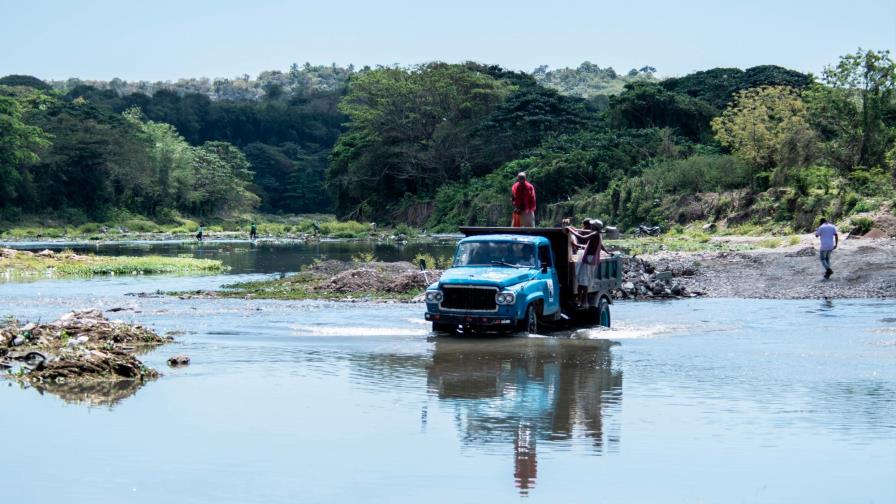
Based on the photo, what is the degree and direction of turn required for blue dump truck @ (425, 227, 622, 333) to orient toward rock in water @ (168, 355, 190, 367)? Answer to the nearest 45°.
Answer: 0° — it already faces it

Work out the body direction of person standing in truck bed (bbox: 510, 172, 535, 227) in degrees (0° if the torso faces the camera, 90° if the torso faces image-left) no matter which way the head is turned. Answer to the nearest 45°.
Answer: approximately 45°

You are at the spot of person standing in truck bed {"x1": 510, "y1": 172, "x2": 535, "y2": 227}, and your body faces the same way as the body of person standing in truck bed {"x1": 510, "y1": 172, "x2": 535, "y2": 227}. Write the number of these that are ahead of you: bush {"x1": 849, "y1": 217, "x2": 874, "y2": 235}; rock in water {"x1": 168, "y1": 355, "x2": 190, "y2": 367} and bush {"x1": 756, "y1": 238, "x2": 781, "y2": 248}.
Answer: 1

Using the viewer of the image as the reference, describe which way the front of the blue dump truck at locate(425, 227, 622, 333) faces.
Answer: facing the viewer and to the left of the viewer

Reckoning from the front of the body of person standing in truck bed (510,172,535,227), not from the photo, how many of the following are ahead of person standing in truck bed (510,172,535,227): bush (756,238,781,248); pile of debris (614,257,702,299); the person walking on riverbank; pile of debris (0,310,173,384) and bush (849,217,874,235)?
1

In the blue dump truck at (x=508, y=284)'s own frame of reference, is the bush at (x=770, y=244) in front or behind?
behind

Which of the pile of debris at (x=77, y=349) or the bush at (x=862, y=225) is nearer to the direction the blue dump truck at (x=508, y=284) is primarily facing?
the pile of debris

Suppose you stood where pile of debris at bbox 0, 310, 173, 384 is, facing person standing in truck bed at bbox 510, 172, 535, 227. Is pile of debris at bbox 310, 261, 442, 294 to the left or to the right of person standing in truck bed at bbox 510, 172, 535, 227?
left

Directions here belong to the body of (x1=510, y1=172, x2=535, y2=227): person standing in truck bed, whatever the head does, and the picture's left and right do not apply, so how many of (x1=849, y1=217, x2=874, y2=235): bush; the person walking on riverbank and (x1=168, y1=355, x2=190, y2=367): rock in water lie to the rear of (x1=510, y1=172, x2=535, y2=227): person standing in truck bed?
2

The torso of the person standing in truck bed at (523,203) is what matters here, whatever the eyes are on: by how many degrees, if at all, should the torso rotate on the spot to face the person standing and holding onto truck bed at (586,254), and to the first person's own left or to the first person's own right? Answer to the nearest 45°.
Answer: approximately 90° to the first person's own left

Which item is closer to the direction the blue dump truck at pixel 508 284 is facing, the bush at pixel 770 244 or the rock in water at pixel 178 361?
the rock in water

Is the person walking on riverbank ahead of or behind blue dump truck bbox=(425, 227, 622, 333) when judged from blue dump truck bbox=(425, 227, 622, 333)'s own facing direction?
behind
